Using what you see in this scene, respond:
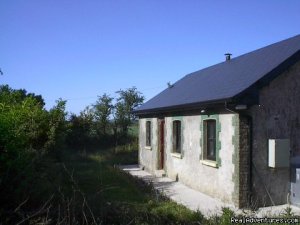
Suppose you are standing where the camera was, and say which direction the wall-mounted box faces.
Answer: facing the viewer and to the right of the viewer

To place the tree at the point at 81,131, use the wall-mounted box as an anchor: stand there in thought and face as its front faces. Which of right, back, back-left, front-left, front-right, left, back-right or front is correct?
back

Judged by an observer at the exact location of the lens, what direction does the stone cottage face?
facing the viewer and to the left of the viewer

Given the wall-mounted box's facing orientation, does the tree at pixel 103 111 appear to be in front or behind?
behind

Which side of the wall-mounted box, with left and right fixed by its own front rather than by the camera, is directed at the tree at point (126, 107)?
back

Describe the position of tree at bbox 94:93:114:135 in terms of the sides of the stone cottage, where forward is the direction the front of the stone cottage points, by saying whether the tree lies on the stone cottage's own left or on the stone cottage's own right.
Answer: on the stone cottage's own right

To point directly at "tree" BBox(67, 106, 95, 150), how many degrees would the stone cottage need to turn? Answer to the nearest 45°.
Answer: approximately 90° to its right
